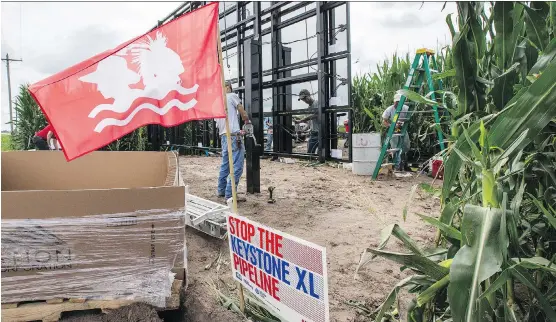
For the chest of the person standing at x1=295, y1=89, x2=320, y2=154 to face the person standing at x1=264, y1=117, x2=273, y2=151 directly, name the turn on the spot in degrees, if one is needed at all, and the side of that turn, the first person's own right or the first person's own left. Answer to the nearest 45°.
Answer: approximately 90° to the first person's own right

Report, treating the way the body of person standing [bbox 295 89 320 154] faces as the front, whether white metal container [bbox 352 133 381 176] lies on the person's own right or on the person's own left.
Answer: on the person's own left

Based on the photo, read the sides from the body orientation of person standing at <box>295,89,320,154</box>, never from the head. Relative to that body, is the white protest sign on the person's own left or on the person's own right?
on the person's own left

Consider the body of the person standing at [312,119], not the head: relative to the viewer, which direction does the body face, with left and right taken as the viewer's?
facing to the left of the viewer

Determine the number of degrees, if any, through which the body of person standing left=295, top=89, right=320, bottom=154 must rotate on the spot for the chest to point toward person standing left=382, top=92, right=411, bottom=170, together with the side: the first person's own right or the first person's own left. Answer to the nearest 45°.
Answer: approximately 135° to the first person's own left

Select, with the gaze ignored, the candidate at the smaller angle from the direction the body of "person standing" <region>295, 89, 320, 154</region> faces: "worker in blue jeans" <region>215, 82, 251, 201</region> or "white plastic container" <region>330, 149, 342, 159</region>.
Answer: the worker in blue jeans
